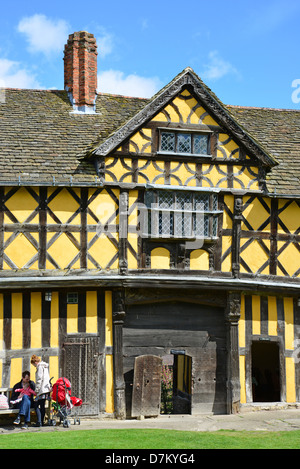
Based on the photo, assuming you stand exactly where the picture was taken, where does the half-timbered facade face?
facing the viewer

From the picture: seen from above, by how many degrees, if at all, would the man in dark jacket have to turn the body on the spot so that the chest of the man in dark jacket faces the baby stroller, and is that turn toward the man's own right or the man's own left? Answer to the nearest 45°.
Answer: approximately 90° to the man's own left

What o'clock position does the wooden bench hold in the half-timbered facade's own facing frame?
The wooden bench is roughly at 2 o'clock from the half-timbered facade.

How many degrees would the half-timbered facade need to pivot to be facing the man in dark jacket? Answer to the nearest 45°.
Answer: approximately 45° to its right

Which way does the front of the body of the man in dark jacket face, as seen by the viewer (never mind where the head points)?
toward the camera

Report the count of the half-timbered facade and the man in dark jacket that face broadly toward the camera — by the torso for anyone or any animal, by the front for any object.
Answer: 2

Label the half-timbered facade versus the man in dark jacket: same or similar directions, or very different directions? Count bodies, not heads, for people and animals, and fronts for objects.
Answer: same or similar directions

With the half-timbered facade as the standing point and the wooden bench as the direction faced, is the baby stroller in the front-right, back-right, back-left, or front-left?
front-left
